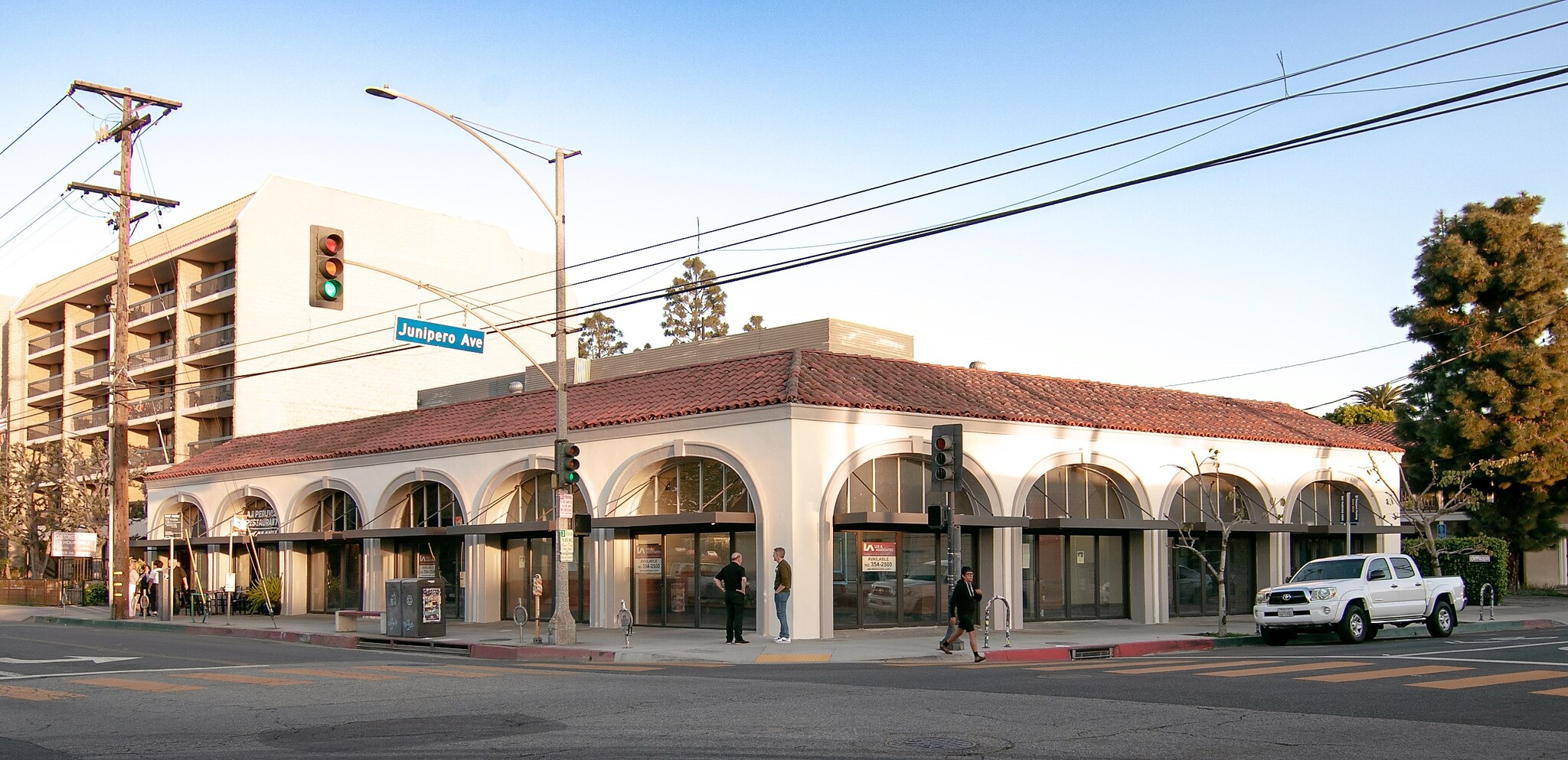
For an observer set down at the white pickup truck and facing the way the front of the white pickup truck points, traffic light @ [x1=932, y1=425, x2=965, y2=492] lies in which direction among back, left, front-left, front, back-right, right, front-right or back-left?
front

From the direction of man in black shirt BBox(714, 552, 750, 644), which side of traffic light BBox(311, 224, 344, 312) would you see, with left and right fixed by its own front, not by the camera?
left

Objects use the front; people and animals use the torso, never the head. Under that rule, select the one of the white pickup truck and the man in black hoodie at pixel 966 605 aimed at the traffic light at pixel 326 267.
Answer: the white pickup truck

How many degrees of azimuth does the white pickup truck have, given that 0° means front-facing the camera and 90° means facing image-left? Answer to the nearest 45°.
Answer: approximately 45°

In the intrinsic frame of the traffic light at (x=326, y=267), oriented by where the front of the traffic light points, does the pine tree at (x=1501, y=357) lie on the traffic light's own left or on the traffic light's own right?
on the traffic light's own left

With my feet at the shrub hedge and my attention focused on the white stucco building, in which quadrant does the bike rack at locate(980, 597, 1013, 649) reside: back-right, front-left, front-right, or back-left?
front-left

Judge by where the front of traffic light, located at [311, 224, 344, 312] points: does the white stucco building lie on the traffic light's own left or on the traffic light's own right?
on the traffic light's own left

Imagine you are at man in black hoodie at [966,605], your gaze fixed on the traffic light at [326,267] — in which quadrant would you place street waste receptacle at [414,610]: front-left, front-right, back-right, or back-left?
front-right

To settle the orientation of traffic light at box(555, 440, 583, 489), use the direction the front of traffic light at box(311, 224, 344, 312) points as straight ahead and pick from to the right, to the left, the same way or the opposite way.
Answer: the same way

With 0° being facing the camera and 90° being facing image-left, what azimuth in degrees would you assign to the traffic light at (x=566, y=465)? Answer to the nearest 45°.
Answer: approximately 315°

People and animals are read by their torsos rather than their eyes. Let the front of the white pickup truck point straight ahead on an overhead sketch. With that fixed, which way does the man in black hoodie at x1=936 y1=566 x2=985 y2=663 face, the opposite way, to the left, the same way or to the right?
to the left
